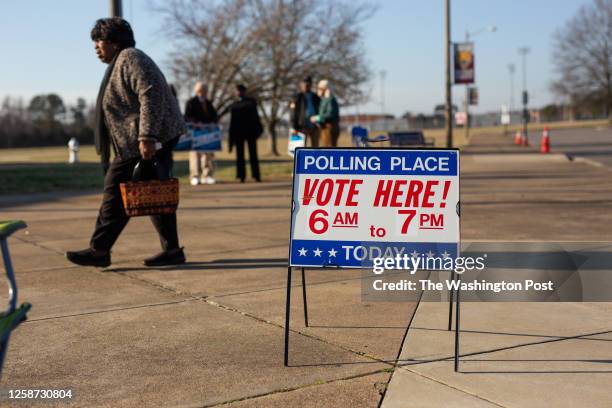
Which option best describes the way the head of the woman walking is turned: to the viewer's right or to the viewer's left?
to the viewer's left

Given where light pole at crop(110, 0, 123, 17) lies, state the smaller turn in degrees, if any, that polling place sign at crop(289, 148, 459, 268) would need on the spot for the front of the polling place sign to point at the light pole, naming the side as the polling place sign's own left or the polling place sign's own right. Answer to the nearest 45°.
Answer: approximately 135° to the polling place sign's own right

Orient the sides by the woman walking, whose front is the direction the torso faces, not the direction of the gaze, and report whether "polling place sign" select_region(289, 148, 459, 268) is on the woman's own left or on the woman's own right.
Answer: on the woman's own left

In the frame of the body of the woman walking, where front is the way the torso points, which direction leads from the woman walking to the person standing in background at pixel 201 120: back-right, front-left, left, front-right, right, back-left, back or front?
right

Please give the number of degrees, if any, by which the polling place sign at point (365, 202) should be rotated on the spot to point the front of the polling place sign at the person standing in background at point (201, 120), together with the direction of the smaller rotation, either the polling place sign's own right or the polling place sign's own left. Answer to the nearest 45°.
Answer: approximately 180°

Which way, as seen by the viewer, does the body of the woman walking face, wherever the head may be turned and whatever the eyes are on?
to the viewer's left

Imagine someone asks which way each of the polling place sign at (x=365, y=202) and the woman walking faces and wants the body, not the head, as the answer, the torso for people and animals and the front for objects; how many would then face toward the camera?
1

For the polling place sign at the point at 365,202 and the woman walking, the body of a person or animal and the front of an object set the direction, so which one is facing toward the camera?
the polling place sign

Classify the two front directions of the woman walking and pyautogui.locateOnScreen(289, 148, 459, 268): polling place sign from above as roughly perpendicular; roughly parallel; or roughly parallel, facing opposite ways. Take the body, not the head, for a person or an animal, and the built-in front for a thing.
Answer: roughly perpendicular

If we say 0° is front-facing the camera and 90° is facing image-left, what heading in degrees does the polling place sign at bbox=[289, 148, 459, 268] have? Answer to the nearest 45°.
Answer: approximately 0°

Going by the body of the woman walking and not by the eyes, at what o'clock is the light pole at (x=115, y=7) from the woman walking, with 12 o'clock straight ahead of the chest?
The light pole is roughly at 3 o'clock from the woman walking.
